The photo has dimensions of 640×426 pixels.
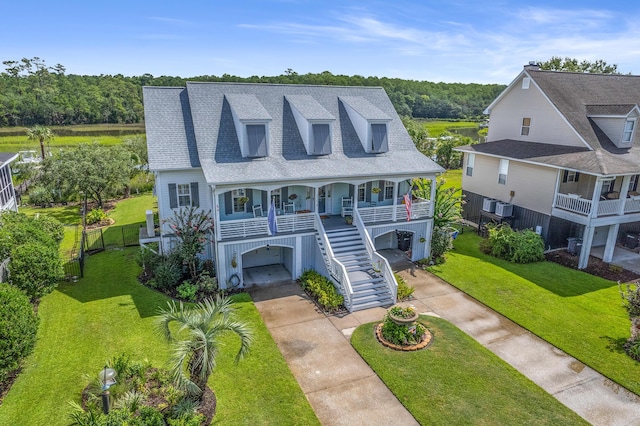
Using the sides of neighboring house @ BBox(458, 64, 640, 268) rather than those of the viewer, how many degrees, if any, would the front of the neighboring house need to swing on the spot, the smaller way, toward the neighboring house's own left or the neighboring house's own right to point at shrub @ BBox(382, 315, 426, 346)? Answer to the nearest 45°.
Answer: approximately 45° to the neighboring house's own right

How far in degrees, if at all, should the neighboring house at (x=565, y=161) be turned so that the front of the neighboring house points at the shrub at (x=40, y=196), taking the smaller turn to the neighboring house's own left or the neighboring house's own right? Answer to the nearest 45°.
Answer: approximately 135° to the neighboring house's own right

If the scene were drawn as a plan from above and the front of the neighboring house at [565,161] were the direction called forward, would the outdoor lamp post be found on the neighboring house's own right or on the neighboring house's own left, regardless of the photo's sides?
on the neighboring house's own right

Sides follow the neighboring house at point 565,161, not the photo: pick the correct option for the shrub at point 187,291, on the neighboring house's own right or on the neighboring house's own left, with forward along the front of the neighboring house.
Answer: on the neighboring house's own right

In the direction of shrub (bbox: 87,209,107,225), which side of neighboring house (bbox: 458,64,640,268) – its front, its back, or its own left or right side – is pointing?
right

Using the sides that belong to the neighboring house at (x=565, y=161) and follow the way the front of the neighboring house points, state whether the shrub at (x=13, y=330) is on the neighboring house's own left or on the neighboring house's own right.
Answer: on the neighboring house's own right

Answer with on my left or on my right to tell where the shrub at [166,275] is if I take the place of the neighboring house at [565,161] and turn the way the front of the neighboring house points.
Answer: on my right

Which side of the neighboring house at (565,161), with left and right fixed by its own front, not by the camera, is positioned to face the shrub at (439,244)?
right

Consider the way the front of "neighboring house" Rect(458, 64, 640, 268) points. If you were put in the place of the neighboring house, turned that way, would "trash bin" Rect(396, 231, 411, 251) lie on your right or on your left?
on your right
